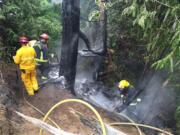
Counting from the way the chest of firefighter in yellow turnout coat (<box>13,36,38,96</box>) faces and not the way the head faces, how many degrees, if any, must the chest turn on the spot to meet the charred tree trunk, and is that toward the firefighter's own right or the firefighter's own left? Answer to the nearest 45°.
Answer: approximately 45° to the firefighter's own right

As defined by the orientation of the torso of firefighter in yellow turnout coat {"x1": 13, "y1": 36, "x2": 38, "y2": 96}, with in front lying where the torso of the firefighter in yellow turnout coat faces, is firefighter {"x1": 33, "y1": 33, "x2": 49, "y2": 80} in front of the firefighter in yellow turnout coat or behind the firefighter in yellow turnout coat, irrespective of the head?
in front

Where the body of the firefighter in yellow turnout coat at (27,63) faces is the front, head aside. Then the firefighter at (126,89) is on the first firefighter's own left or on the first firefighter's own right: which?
on the first firefighter's own right

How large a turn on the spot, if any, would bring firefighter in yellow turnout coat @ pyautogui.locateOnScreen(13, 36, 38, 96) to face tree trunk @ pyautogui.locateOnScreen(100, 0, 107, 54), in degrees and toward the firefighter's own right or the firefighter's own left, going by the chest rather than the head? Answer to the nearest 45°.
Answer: approximately 45° to the firefighter's own right
